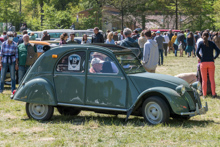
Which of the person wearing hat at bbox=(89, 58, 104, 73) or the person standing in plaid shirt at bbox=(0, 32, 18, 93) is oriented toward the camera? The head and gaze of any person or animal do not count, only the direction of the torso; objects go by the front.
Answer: the person standing in plaid shirt

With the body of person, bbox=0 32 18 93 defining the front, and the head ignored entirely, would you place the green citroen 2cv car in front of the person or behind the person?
in front

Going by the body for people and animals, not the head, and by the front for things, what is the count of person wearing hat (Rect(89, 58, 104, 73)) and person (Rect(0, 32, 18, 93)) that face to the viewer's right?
1

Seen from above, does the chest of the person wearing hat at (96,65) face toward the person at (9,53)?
no

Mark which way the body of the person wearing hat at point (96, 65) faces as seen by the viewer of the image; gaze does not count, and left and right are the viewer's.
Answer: facing to the right of the viewer

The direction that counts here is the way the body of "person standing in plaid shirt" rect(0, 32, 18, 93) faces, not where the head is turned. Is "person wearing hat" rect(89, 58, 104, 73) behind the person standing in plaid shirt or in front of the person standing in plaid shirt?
in front

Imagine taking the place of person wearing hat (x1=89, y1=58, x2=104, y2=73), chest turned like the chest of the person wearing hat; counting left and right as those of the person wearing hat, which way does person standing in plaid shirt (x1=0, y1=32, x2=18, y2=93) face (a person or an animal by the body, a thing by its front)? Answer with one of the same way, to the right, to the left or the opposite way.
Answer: to the right

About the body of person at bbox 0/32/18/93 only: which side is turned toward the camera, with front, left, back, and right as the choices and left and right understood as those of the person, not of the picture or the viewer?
front
